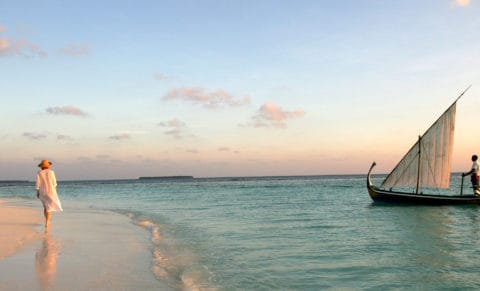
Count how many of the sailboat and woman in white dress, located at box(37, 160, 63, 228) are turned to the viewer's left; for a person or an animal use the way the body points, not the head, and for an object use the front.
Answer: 1

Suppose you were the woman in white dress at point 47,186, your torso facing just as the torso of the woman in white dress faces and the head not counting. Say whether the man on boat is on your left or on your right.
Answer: on your right

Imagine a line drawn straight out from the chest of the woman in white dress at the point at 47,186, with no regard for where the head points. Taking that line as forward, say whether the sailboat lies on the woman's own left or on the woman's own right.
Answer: on the woman's own right

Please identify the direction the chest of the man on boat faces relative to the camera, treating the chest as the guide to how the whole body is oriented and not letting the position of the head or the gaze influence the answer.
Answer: to the viewer's left

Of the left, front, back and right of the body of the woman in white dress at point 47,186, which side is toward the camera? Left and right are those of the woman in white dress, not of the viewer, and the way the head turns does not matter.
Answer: back

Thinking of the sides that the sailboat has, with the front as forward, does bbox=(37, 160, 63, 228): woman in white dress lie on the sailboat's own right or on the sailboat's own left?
on the sailboat's own left

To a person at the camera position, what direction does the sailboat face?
facing to the left of the viewer
